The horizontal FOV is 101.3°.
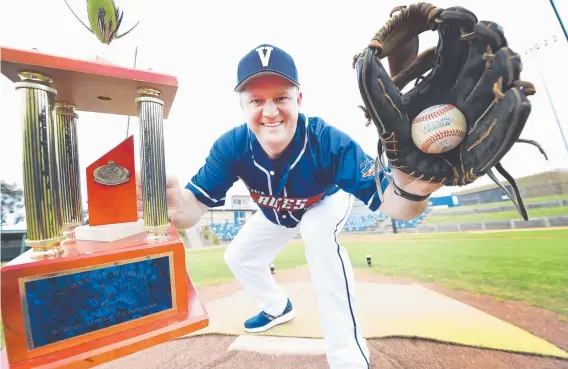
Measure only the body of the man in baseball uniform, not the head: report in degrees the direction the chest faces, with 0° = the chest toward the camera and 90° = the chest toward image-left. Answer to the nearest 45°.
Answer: approximately 0°

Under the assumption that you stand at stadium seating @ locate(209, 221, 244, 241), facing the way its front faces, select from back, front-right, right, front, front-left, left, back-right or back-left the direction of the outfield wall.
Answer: front-left

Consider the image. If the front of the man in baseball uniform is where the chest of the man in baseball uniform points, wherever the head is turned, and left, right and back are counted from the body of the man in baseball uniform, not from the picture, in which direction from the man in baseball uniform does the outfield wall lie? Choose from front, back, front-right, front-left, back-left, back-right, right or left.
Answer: back-left

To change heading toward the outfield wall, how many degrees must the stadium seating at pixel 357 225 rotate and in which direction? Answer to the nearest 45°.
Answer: approximately 45° to its left

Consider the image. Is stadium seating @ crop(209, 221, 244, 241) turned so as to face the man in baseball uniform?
yes
